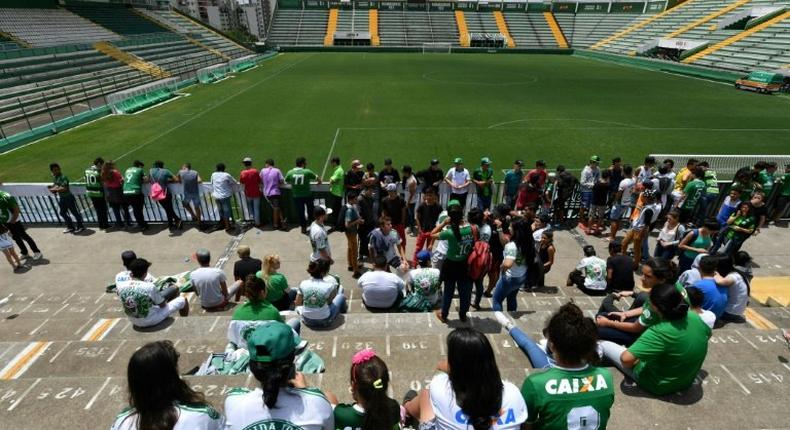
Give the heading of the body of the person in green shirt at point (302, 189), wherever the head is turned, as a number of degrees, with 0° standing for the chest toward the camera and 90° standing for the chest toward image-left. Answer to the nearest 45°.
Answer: approximately 180°

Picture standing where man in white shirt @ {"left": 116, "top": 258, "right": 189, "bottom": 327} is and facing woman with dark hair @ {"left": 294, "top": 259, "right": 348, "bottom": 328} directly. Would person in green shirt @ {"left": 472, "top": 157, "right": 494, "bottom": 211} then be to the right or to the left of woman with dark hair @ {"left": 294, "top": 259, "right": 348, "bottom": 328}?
left

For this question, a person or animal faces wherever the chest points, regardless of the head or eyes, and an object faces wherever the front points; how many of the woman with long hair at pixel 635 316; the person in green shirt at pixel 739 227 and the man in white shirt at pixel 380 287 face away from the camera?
1

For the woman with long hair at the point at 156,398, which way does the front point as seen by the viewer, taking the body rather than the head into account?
away from the camera

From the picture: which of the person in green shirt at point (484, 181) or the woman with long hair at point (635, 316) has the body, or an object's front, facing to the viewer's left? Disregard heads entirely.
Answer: the woman with long hair

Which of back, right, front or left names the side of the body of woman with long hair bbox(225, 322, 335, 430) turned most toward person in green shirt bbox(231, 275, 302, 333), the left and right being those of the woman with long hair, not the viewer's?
front

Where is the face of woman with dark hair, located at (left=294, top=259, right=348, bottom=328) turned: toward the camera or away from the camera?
away from the camera

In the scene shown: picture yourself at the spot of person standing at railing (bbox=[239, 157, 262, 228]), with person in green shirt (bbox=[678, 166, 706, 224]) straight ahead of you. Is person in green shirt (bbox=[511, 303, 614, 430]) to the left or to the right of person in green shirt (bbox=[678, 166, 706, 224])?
right

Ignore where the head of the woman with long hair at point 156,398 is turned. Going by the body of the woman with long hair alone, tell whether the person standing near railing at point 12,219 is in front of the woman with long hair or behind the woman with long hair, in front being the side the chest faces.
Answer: in front

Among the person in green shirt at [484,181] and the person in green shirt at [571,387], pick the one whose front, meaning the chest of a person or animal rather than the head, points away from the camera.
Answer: the person in green shirt at [571,387]

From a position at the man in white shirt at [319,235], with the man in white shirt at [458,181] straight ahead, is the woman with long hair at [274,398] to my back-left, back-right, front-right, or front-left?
back-right

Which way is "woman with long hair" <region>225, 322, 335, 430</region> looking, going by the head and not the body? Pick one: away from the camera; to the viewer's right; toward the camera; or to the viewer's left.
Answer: away from the camera

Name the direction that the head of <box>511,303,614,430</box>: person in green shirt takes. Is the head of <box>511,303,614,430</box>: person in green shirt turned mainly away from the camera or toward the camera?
away from the camera

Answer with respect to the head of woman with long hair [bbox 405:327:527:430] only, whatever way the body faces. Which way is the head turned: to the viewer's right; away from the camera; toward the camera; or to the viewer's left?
away from the camera

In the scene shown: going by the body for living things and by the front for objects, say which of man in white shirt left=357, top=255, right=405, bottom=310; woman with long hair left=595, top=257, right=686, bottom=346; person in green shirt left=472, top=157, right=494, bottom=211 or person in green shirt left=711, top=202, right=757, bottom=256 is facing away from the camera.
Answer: the man in white shirt
